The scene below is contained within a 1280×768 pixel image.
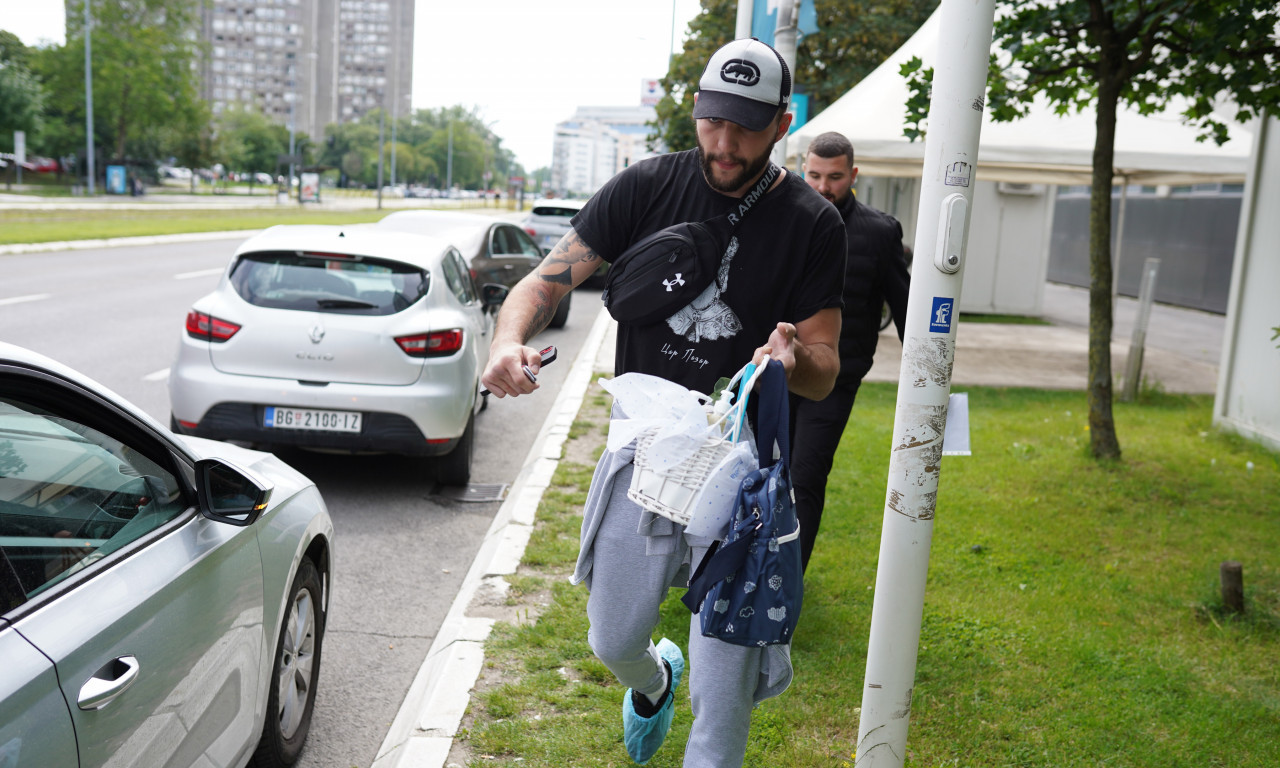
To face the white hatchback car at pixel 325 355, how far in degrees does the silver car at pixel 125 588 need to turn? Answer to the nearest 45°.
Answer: approximately 45° to its left

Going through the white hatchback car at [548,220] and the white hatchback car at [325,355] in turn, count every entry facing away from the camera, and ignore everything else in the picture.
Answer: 2

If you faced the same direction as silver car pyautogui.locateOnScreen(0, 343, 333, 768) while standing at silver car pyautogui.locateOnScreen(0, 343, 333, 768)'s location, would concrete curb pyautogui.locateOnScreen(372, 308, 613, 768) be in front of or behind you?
in front

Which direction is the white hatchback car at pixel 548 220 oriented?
away from the camera

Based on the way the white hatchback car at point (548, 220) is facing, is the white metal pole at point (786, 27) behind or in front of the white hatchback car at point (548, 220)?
behind

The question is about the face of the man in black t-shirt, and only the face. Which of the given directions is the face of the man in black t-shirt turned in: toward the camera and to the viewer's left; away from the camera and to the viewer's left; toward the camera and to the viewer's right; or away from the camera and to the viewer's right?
toward the camera and to the viewer's left

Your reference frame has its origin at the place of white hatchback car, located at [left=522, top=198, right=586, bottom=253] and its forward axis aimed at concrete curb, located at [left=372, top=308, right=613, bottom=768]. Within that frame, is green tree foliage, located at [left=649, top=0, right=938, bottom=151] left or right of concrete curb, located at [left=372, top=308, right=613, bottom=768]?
left

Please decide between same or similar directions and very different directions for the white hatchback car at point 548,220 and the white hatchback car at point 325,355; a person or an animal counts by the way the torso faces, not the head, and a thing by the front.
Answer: same or similar directions

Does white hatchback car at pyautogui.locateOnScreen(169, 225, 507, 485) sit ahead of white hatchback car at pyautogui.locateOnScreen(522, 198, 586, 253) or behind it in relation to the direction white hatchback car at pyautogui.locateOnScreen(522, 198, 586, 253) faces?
behind

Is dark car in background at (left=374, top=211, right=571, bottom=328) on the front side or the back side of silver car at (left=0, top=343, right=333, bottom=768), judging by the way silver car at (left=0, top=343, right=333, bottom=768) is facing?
on the front side

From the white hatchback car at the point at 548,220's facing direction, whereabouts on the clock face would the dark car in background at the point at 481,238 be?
The dark car in background is roughly at 6 o'clock from the white hatchback car.

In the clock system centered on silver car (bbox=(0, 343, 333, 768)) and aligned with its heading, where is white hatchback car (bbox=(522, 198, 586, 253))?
The white hatchback car is roughly at 11 o'clock from the silver car.

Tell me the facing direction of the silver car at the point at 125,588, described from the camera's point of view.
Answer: facing away from the viewer and to the right of the viewer

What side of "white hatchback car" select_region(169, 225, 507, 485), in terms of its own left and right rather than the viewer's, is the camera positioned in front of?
back

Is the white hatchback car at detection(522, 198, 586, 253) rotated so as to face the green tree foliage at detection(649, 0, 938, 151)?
no

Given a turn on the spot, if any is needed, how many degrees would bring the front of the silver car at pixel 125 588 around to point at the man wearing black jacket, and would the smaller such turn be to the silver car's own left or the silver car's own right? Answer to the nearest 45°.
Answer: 0° — it already faces them

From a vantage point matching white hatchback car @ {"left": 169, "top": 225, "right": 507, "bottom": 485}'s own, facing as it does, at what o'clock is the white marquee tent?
The white marquee tent is roughly at 2 o'clock from the white hatchback car.

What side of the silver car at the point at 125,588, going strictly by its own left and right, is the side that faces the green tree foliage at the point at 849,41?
front

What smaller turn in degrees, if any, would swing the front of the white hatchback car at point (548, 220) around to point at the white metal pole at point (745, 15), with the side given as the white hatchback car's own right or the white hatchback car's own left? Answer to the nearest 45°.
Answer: approximately 180°
